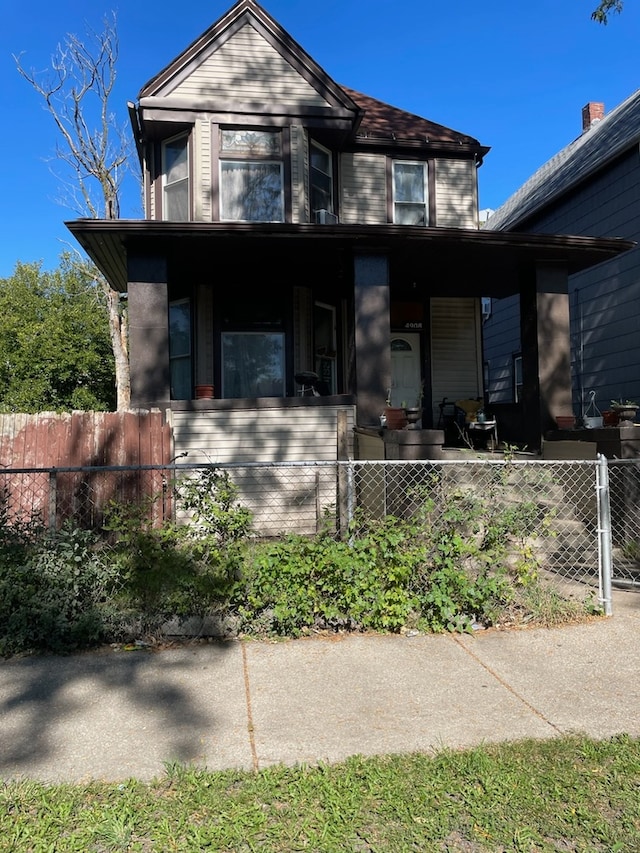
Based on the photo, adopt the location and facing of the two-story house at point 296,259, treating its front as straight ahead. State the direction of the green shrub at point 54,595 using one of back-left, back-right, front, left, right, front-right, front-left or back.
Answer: front

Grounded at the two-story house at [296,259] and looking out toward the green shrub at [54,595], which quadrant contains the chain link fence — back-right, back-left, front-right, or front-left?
front-left

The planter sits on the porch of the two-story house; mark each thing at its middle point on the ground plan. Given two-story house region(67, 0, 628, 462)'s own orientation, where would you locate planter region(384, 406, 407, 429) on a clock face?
The planter is roughly at 11 o'clock from the two-story house.

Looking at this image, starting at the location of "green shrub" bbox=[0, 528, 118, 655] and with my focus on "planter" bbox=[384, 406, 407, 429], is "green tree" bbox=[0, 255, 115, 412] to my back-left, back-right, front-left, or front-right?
front-left

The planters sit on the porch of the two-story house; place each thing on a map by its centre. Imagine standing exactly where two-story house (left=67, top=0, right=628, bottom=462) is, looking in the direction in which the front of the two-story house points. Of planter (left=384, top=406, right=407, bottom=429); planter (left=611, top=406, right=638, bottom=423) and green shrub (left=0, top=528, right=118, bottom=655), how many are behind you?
0

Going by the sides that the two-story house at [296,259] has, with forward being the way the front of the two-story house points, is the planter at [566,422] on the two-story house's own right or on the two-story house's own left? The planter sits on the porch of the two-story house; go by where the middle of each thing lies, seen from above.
on the two-story house's own left

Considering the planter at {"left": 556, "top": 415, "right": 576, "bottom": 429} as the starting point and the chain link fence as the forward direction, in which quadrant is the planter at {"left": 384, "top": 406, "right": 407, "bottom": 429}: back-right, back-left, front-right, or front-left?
front-right

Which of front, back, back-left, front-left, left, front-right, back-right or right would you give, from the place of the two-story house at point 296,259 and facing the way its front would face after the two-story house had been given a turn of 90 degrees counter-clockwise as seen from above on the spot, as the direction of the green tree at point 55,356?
back-left

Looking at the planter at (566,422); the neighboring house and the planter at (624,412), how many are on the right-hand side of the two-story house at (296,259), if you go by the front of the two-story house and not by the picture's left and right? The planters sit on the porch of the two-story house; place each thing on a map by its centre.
0

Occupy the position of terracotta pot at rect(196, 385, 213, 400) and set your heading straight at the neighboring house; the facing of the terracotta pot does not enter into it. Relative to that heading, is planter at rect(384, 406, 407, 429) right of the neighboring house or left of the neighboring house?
right

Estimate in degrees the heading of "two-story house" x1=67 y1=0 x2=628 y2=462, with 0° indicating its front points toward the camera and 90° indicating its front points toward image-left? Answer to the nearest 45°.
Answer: approximately 0°

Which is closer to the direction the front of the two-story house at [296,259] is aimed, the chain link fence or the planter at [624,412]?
the chain link fence

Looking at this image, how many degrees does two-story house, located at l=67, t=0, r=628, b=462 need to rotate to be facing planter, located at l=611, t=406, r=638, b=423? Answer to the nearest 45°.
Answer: approximately 45° to its left
